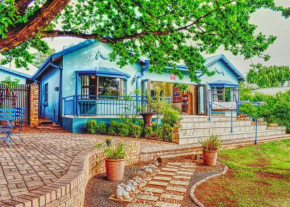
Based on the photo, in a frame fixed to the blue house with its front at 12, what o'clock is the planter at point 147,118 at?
The planter is roughly at 12 o'clock from the blue house.

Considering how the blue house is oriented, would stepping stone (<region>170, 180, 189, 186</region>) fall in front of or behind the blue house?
in front

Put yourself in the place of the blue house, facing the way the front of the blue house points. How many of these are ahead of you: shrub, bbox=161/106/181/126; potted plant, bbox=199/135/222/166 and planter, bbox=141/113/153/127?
3

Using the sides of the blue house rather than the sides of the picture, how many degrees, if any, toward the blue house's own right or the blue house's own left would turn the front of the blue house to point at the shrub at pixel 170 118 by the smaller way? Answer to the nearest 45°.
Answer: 0° — it already faces it

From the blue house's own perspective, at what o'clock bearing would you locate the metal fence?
The metal fence is roughly at 4 o'clock from the blue house.

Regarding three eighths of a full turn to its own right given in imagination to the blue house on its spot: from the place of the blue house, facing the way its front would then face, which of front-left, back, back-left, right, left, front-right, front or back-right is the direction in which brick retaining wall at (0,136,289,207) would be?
left

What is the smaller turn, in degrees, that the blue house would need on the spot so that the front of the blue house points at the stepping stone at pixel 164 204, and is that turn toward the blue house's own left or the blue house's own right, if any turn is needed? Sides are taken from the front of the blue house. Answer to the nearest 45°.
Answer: approximately 45° to the blue house's own right

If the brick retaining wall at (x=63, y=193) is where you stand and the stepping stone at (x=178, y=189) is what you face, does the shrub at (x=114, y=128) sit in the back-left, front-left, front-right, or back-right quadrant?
front-left

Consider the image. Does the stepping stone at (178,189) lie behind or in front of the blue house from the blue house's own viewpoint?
in front

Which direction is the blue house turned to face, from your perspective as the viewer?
facing the viewer and to the right of the viewer

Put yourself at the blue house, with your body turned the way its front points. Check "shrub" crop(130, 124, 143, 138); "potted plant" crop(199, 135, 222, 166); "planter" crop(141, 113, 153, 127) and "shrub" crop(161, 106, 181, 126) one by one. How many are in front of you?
4

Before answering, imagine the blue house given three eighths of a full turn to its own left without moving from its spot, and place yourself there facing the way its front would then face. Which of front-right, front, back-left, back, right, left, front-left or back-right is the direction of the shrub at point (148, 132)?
back-right

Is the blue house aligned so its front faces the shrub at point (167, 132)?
yes

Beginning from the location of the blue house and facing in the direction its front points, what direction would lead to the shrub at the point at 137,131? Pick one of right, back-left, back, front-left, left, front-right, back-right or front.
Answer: front

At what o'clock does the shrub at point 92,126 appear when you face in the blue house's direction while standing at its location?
The shrub is roughly at 1 o'clock from the blue house.

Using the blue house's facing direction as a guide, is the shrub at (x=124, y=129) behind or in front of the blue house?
in front
